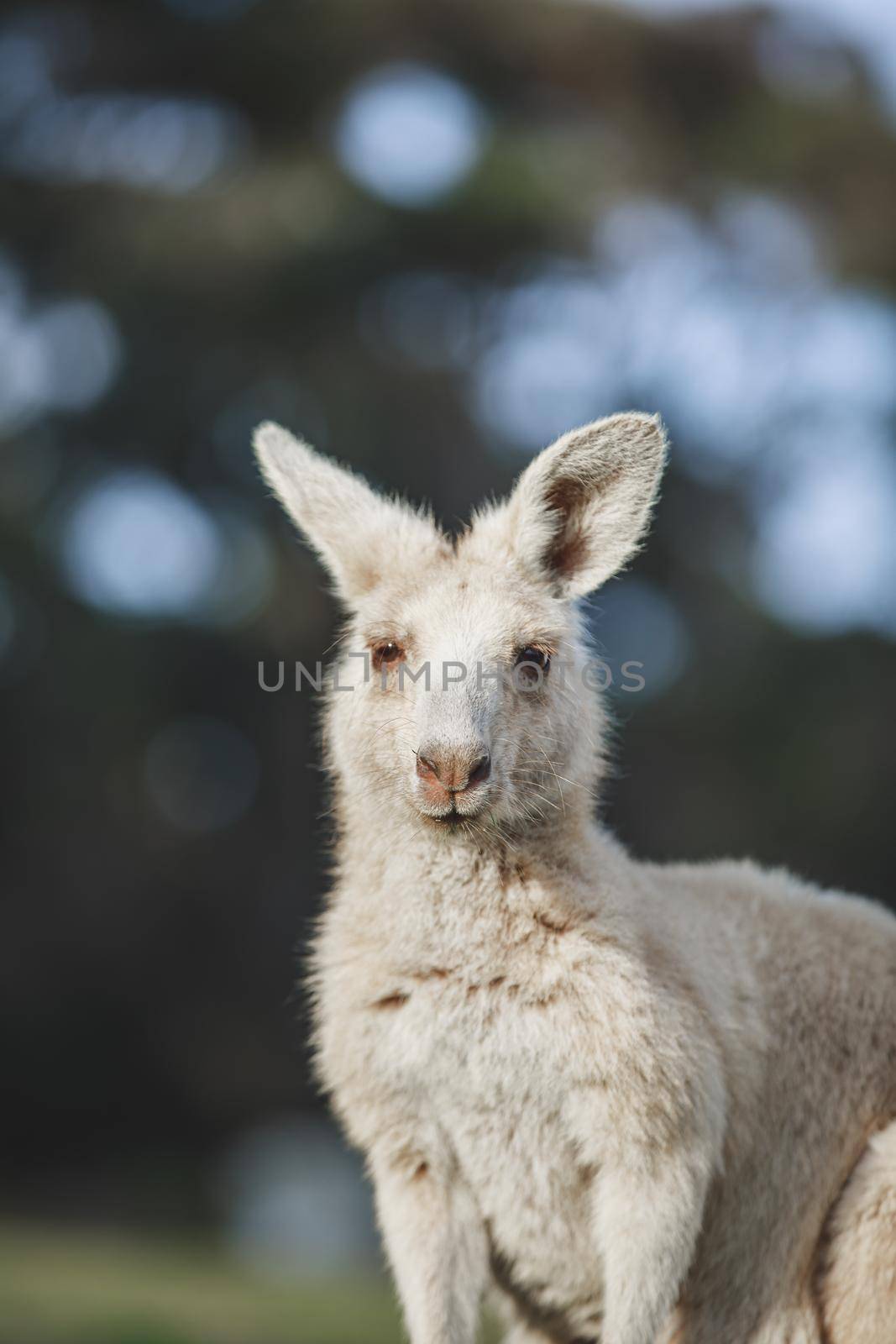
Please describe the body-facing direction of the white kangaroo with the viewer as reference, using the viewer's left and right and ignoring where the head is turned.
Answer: facing the viewer and to the left of the viewer
